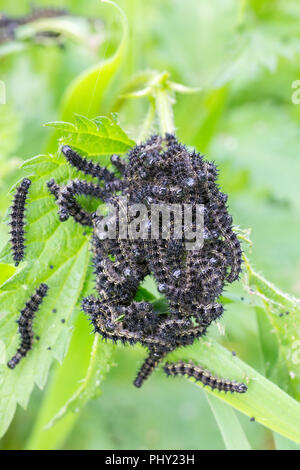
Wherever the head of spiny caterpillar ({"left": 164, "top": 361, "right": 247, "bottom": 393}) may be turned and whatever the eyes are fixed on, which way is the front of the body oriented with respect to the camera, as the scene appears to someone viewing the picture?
to the viewer's right

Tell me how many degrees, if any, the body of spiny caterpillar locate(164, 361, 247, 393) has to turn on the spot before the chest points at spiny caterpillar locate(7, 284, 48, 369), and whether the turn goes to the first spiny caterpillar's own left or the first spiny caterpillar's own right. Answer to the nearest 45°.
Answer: approximately 180°

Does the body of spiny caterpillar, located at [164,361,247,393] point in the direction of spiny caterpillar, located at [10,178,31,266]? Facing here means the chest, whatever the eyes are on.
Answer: no
